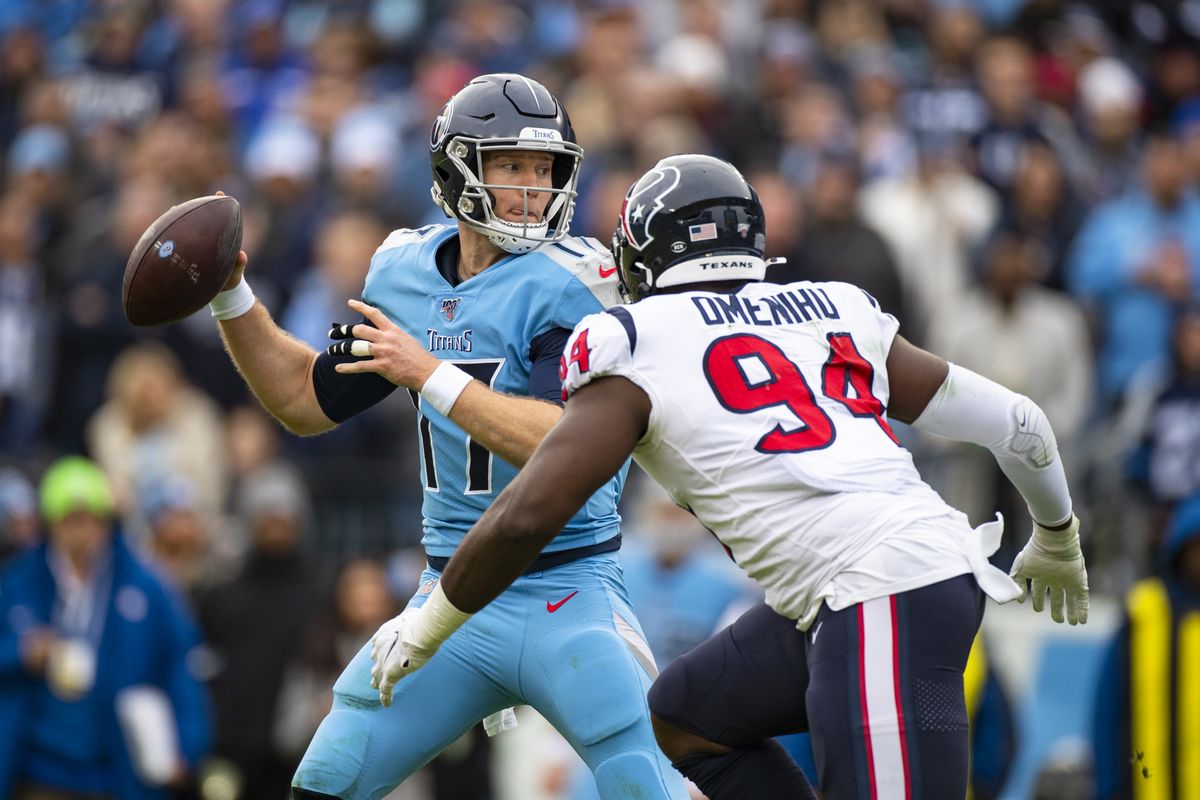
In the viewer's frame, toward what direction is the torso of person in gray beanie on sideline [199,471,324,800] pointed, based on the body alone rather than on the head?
toward the camera

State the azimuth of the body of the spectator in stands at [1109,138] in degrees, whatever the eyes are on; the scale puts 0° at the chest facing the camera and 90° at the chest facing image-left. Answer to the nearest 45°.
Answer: approximately 0°

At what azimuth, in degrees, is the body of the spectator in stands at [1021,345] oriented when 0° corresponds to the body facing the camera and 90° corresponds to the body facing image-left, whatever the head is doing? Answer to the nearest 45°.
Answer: approximately 0°

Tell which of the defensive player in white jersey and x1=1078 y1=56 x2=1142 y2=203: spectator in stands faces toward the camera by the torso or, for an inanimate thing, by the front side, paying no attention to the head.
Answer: the spectator in stands

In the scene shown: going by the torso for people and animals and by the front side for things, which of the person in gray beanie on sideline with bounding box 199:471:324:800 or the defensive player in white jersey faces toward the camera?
the person in gray beanie on sideline

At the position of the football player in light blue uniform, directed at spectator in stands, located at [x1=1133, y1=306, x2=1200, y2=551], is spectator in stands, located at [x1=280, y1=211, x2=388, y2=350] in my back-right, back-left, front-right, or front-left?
front-left

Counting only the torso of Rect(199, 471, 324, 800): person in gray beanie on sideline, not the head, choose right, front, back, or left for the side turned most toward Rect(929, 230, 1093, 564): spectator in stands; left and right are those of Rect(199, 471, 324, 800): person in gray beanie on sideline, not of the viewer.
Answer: left

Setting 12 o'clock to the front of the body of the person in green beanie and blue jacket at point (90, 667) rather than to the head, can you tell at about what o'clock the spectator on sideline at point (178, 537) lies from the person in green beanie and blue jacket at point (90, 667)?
the spectator on sideline at point (178, 537) is roughly at 7 o'clock from the person in green beanie and blue jacket at point (90, 667).

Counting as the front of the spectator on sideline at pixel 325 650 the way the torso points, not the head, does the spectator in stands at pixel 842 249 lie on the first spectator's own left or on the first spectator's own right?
on the first spectator's own left

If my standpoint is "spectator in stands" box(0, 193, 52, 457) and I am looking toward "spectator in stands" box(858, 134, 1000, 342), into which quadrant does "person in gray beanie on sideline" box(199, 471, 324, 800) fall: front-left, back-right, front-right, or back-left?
front-right

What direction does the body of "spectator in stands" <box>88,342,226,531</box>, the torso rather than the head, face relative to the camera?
toward the camera

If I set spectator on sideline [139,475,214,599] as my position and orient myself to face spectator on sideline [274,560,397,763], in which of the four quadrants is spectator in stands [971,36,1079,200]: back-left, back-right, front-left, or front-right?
front-left
